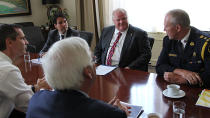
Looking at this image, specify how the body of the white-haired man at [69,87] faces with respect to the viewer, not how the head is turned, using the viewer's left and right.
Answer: facing away from the viewer and to the right of the viewer

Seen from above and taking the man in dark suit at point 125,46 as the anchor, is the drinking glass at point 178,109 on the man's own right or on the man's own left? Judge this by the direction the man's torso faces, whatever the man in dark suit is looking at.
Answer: on the man's own left

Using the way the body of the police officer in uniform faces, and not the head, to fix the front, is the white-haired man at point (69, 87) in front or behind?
in front

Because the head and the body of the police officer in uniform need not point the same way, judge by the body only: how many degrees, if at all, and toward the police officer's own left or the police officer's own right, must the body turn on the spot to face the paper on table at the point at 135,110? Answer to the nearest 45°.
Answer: approximately 45° to the police officer's own left

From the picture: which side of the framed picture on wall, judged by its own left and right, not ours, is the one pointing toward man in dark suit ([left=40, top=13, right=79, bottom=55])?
front

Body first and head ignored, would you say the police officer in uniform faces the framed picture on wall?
no

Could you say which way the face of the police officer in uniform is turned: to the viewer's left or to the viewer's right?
to the viewer's left

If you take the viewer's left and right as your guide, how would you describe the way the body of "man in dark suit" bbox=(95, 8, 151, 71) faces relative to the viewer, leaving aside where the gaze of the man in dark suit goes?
facing the viewer and to the left of the viewer

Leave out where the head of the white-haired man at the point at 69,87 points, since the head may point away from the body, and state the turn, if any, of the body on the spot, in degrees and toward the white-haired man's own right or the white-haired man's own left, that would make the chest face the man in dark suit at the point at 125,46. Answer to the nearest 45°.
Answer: approximately 45° to the white-haired man's own left

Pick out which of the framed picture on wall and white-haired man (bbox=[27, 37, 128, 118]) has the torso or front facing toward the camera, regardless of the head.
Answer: the framed picture on wall

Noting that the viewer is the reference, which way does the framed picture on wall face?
facing the viewer

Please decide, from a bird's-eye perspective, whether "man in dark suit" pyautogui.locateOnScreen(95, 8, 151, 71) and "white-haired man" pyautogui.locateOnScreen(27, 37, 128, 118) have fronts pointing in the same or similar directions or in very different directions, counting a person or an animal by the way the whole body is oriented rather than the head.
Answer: very different directions

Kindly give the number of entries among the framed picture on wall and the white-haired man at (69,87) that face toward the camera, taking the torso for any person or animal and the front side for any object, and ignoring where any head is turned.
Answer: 1

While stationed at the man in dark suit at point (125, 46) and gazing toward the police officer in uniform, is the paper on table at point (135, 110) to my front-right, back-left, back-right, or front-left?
front-right

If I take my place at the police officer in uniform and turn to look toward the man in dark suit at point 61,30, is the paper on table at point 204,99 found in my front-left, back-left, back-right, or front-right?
back-left

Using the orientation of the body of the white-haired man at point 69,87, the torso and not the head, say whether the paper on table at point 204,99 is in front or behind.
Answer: in front
